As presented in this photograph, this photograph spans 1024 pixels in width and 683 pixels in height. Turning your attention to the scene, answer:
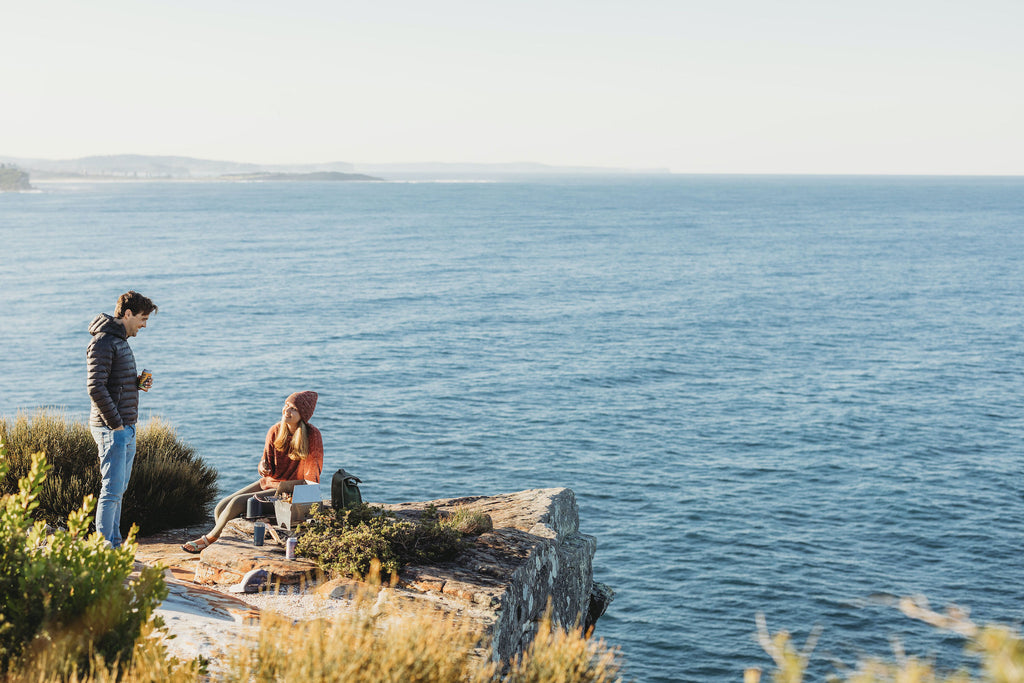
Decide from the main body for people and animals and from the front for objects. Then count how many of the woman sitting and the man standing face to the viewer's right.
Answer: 1

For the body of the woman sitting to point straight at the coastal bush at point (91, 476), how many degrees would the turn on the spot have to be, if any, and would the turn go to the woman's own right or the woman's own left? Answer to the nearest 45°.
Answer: approximately 90° to the woman's own right

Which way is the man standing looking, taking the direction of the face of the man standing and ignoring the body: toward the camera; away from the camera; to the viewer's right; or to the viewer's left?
to the viewer's right

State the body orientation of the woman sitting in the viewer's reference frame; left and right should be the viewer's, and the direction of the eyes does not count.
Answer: facing the viewer and to the left of the viewer

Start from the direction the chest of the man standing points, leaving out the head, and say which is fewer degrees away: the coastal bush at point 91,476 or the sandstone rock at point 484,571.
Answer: the sandstone rock

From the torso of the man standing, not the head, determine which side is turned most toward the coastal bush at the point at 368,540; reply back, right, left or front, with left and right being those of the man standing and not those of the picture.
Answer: front

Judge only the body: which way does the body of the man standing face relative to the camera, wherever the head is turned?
to the viewer's right

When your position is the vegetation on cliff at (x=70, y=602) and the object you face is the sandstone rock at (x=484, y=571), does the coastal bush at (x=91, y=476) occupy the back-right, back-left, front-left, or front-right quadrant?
front-left

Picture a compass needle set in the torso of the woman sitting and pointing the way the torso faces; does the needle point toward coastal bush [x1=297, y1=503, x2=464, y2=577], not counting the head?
no

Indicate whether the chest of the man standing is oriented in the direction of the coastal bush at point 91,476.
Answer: no
